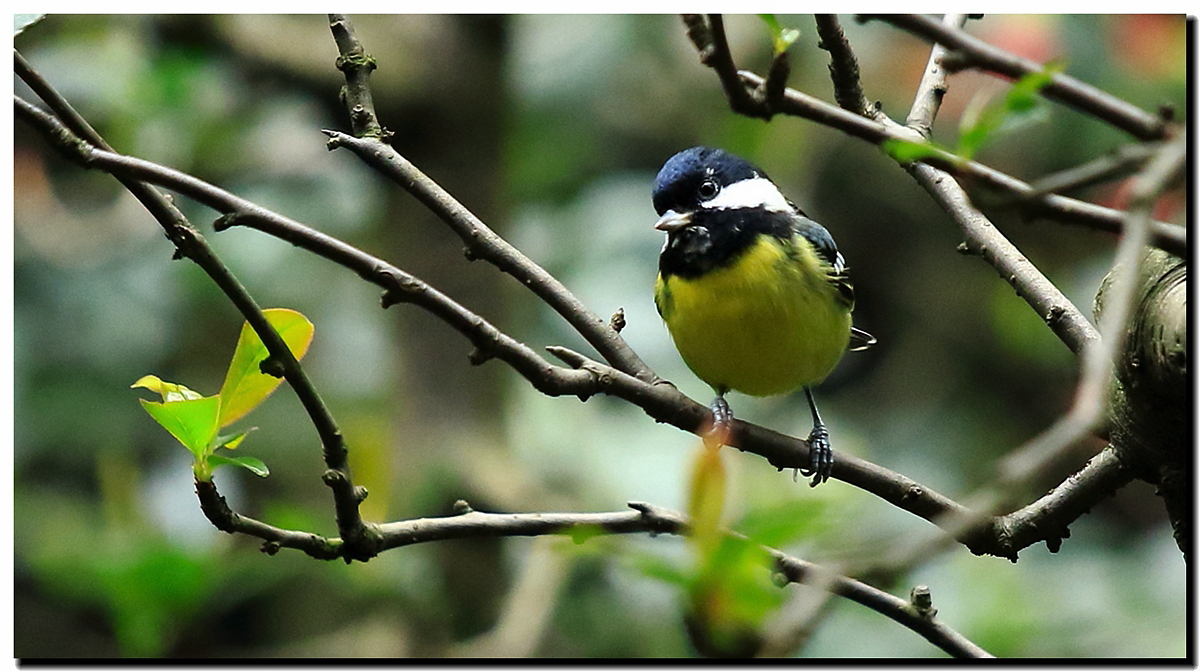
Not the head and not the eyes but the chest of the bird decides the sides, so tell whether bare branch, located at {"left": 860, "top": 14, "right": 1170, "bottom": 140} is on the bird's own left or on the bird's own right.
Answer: on the bird's own left

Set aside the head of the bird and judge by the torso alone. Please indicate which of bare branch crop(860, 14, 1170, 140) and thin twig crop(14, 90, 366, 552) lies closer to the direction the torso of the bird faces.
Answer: the thin twig

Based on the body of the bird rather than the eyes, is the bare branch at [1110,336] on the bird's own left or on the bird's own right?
on the bird's own left

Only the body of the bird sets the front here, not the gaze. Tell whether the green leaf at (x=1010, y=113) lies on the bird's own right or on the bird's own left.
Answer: on the bird's own left

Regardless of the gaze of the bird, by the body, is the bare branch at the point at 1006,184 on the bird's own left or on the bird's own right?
on the bird's own left
